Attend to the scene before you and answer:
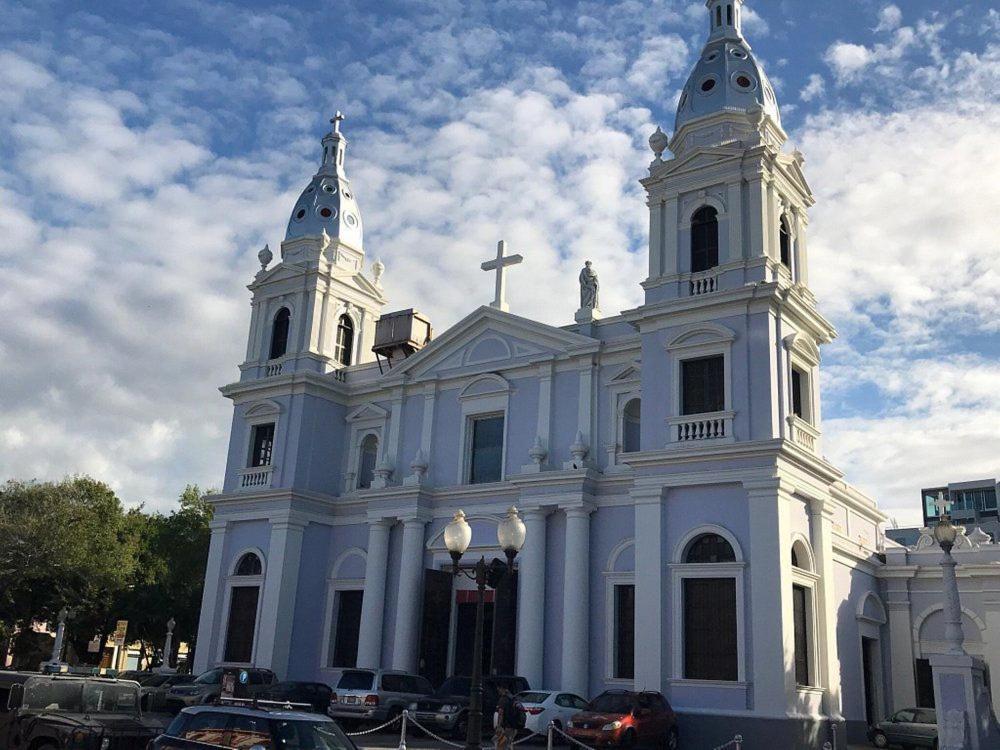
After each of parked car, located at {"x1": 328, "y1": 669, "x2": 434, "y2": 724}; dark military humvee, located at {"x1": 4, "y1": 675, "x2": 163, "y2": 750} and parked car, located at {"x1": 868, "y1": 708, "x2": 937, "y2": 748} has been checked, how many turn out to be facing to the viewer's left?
1

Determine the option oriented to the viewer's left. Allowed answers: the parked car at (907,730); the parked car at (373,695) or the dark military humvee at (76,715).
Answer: the parked car at (907,730)

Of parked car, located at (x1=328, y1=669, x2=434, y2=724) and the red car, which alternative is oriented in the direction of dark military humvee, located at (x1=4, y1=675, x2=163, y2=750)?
the red car

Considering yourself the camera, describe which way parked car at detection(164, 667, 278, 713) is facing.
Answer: facing the viewer and to the left of the viewer

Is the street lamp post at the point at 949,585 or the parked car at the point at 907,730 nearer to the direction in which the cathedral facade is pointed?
the street lamp post

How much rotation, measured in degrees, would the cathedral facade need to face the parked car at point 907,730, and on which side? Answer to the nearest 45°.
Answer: approximately 135° to its left

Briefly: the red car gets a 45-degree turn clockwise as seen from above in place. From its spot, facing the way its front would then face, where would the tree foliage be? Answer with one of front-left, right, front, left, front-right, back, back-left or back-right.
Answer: front-right

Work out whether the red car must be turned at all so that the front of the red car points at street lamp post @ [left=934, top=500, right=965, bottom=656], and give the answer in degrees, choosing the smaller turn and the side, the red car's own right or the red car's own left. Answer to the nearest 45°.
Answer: approximately 135° to the red car's own left

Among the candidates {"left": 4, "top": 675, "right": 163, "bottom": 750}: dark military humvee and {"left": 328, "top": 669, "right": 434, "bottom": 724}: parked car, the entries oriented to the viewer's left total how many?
0

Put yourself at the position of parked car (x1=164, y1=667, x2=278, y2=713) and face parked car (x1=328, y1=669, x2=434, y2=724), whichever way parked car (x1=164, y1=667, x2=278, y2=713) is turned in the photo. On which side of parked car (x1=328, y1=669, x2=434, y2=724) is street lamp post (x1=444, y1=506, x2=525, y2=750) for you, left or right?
right

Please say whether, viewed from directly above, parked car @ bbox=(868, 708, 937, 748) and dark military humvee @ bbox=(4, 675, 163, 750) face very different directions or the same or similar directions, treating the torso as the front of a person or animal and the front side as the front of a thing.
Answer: very different directions

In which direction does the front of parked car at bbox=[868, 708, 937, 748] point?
to the viewer's left

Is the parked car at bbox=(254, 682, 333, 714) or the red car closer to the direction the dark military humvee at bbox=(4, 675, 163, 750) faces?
the red car

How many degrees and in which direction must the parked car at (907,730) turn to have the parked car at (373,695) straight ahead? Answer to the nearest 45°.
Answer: approximately 45° to its left
